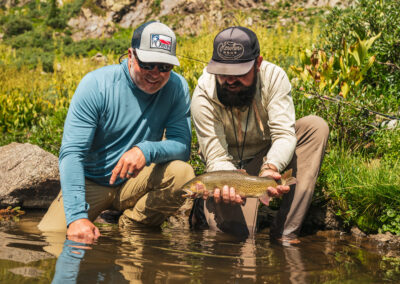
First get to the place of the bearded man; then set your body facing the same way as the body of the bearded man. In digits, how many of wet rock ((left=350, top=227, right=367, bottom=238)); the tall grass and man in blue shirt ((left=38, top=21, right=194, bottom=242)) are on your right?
1

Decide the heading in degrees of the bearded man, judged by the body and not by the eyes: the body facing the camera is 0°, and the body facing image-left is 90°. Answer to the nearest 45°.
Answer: approximately 0°

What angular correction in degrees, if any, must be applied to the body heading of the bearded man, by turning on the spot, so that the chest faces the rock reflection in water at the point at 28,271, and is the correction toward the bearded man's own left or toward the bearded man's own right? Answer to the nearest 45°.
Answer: approximately 45° to the bearded man's own right

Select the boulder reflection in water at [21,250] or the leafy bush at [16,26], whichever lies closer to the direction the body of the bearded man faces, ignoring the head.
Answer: the boulder reflection in water

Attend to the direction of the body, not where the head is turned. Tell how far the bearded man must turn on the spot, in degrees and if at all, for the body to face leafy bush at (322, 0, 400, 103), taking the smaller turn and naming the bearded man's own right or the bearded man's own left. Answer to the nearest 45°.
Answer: approximately 135° to the bearded man's own left

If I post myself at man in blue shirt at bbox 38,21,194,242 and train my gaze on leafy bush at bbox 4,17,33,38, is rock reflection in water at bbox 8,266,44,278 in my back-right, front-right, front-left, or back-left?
back-left

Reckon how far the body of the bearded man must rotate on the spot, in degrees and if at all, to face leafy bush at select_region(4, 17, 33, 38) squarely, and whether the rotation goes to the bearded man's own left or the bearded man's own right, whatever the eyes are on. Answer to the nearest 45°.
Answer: approximately 135° to the bearded man's own right

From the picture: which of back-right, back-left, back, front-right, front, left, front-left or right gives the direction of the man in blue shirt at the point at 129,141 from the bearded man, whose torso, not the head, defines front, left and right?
right

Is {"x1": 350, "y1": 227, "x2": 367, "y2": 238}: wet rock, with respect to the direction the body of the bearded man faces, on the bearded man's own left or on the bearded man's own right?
on the bearded man's own left

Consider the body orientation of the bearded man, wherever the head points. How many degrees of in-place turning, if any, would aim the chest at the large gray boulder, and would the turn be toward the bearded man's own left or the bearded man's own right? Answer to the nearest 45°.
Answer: approximately 135° to the bearded man's own right
